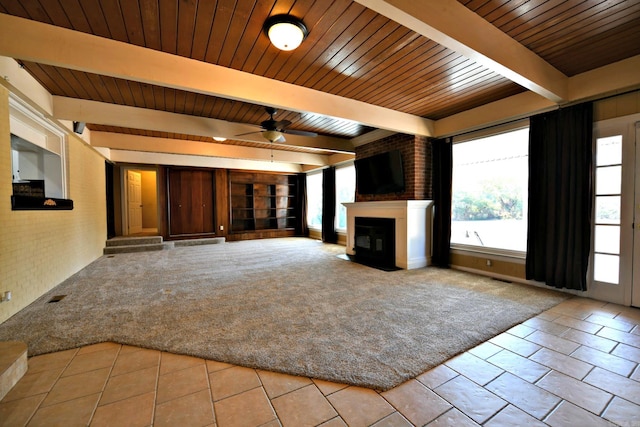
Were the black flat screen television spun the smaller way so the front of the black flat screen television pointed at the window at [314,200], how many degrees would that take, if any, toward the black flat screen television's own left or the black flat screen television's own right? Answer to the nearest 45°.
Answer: approximately 90° to the black flat screen television's own right

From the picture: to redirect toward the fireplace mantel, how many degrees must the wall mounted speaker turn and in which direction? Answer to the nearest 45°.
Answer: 0° — it already faces it

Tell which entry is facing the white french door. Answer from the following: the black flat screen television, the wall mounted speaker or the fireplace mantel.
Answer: the wall mounted speaker

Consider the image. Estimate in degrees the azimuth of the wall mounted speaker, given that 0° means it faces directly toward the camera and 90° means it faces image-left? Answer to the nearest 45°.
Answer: approximately 315°

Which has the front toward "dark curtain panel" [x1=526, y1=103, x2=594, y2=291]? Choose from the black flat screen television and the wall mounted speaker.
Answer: the wall mounted speaker

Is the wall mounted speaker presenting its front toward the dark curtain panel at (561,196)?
yes

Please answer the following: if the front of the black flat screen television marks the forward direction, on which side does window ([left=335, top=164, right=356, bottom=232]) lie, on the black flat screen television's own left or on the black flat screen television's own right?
on the black flat screen television's own right

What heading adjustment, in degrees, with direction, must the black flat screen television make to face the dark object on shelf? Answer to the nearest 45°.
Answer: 0° — it already faces it

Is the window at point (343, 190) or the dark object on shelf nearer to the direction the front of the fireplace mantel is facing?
the dark object on shelf

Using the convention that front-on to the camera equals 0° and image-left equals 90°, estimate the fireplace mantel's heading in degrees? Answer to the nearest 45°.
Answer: approximately 45°

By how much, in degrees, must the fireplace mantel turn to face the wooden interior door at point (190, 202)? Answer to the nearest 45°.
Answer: approximately 45° to its right

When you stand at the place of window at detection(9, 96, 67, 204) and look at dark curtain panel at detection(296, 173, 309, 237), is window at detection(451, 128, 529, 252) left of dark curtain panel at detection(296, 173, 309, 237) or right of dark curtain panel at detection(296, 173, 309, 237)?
right

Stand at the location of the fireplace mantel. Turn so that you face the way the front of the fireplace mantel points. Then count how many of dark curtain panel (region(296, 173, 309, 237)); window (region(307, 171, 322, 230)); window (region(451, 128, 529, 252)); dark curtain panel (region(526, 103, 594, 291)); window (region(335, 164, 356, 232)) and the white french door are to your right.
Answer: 3

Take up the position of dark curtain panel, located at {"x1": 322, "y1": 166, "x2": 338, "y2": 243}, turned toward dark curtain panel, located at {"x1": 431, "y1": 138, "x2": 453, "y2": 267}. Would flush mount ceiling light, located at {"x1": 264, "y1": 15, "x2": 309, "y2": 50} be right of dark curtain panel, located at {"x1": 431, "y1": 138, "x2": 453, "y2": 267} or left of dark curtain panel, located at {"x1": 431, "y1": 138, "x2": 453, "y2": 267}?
right

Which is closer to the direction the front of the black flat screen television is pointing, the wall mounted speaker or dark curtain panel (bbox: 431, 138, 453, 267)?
the wall mounted speaker

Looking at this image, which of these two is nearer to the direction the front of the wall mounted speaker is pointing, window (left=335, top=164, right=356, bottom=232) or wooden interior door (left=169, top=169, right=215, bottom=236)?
the window
